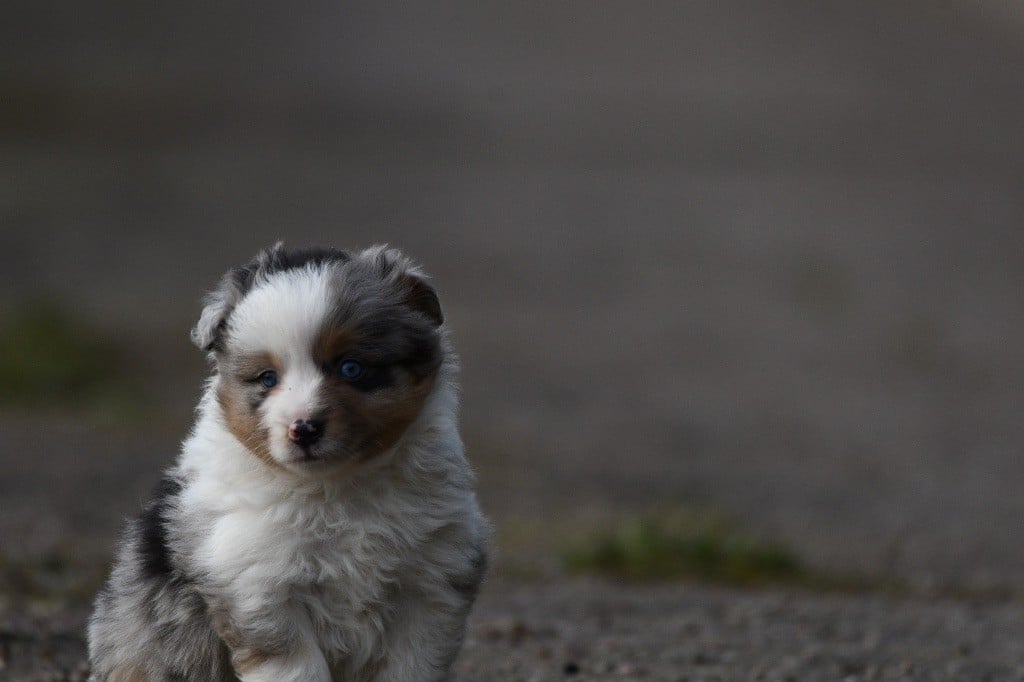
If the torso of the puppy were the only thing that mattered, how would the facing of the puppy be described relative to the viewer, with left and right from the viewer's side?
facing the viewer and to the right of the viewer
